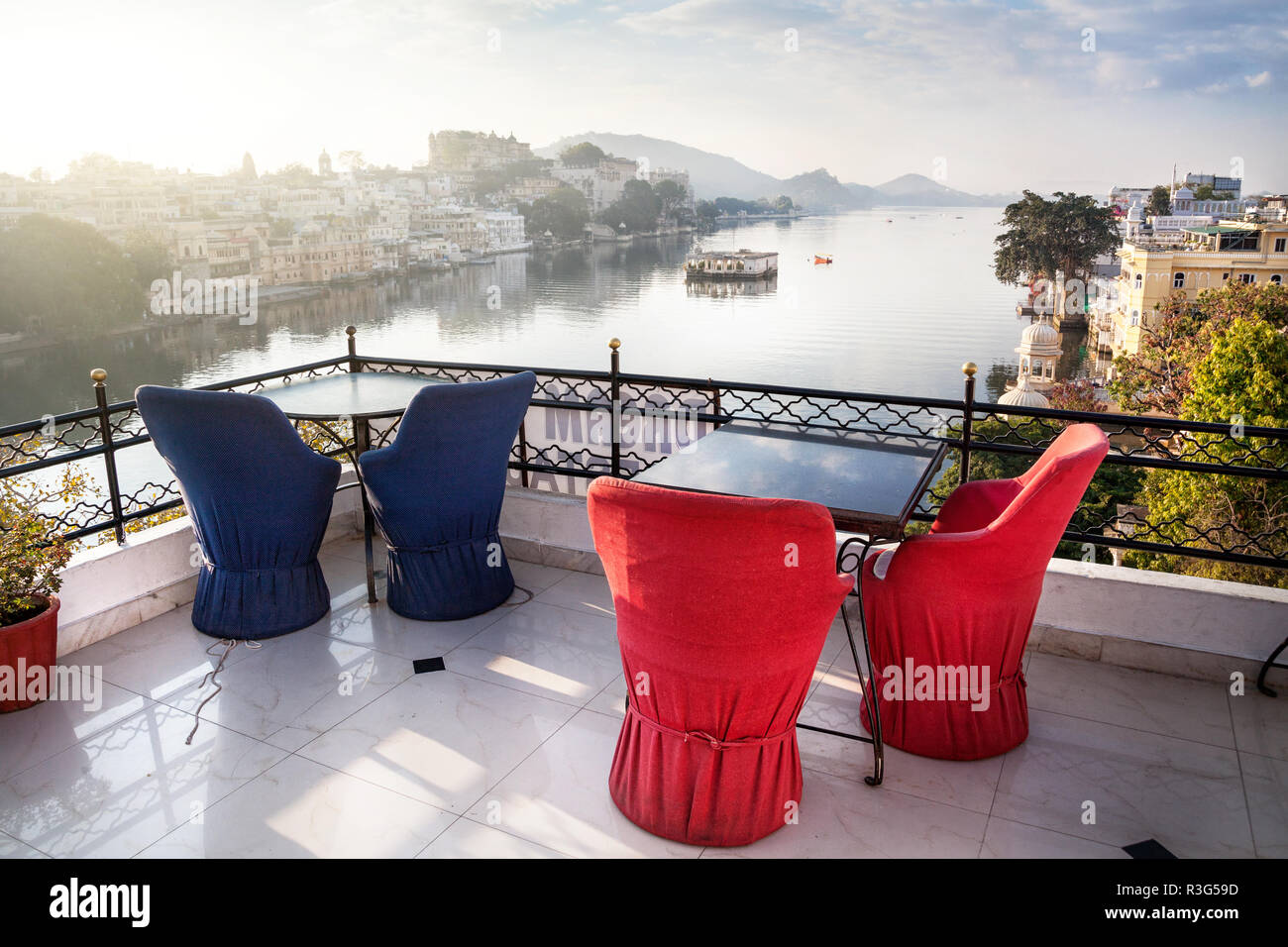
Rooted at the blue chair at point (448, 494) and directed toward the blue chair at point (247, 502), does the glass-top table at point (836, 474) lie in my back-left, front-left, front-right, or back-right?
back-left

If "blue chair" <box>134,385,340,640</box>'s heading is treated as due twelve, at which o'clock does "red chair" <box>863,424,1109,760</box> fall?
The red chair is roughly at 3 o'clock from the blue chair.

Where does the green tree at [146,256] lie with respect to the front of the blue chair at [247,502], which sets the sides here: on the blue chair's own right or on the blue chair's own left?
on the blue chair's own left

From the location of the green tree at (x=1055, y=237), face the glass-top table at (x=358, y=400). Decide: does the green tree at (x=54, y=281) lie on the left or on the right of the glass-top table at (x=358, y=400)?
right

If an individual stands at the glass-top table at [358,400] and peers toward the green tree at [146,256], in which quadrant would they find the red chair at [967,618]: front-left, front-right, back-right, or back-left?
back-right

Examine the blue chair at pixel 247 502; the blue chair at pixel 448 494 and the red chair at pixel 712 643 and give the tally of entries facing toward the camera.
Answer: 0

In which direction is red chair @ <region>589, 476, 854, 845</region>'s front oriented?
away from the camera

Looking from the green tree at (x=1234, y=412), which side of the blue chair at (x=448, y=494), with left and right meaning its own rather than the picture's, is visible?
right

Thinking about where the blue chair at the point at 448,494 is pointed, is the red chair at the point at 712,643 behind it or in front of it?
behind

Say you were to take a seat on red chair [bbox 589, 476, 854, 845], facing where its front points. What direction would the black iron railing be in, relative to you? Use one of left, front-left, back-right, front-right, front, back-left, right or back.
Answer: front

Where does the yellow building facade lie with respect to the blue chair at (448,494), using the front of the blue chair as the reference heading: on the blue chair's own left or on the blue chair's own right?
on the blue chair's own right

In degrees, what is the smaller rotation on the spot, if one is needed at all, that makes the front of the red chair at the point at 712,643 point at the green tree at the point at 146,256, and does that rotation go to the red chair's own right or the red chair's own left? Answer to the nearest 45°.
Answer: approximately 45° to the red chair's own left

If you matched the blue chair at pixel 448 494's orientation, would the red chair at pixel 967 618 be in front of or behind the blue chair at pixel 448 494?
behind

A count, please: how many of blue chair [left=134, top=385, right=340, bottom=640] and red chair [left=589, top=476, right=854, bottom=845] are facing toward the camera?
0

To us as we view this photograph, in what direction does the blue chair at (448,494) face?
facing away from the viewer and to the left of the viewer

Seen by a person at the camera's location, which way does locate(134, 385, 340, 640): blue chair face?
facing away from the viewer and to the right of the viewer
